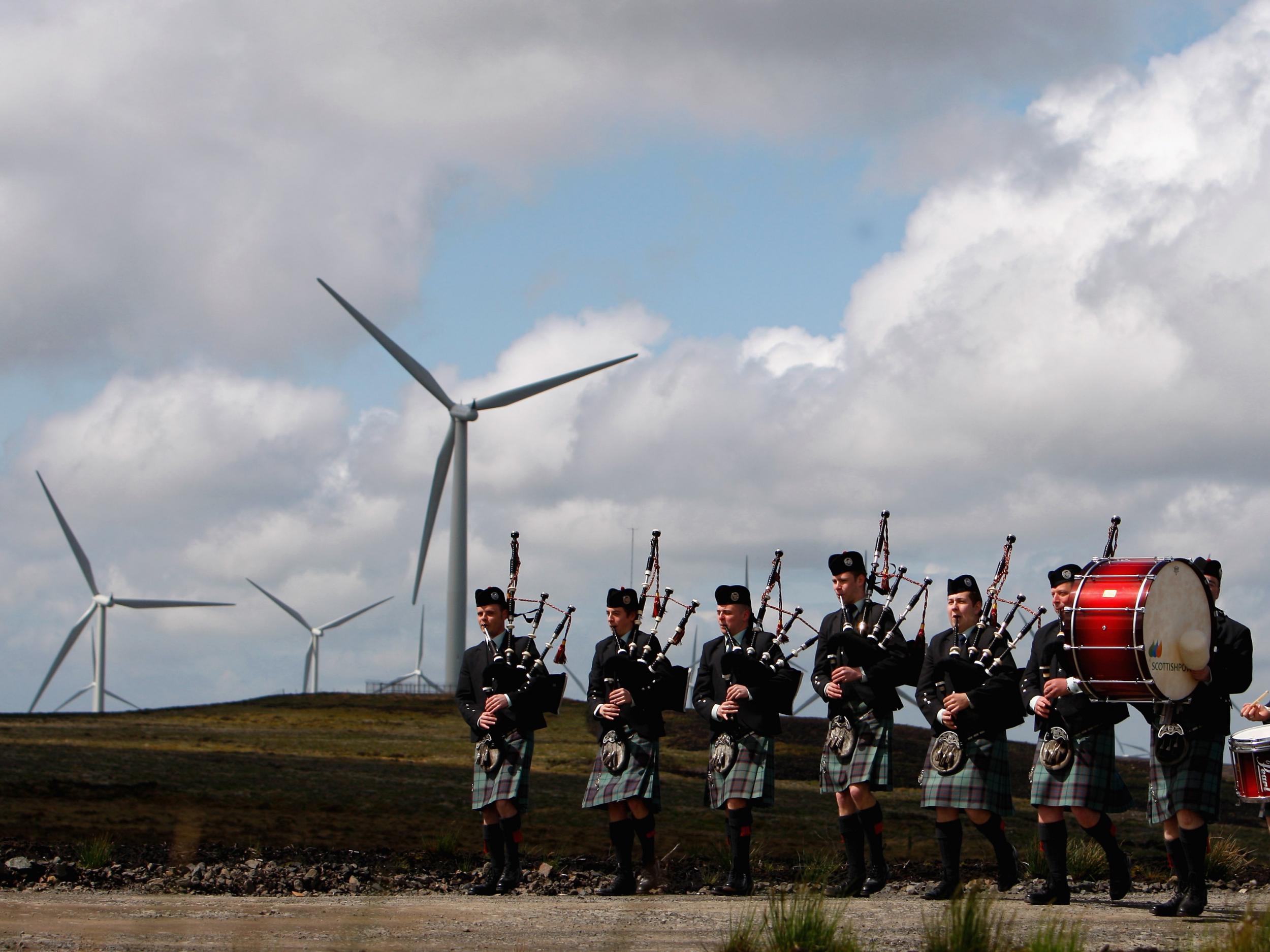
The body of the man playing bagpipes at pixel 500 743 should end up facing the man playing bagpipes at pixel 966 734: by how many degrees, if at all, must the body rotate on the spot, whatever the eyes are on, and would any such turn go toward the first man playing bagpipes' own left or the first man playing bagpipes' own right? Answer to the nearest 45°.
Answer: approximately 90° to the first man playing bagpipes' own left

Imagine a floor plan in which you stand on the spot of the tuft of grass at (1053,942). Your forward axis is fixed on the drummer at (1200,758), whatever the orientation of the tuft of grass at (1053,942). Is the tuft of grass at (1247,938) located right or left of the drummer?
right

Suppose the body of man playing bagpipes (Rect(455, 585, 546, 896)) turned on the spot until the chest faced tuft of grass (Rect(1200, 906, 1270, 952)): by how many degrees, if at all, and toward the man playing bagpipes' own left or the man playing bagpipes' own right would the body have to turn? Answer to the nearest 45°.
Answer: approximately 90° to the man playing bagpipes' own left

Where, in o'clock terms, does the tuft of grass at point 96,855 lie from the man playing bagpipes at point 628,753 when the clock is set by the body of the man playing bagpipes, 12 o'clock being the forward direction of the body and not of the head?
The tuft of grass is roughly at 2 o'clock from the man playing bagpipes.

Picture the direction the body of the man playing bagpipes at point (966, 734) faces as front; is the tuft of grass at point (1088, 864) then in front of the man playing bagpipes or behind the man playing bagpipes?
behind

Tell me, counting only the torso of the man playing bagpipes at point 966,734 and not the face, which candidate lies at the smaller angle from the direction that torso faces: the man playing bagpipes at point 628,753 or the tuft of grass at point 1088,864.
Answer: the man playing bagpipes
